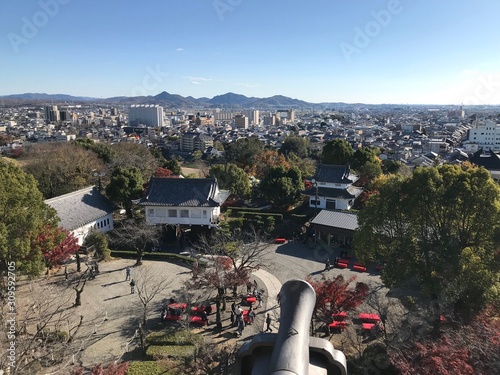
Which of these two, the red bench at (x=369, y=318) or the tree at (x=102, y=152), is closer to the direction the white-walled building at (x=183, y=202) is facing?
the red bench

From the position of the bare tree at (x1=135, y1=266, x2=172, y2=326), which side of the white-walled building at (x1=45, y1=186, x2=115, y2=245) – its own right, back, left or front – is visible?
front

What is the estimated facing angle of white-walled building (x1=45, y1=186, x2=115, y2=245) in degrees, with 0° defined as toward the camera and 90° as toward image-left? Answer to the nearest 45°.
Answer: approximately 315°

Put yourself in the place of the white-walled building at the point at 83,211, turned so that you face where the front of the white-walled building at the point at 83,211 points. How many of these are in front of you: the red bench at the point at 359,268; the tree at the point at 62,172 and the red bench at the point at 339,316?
2

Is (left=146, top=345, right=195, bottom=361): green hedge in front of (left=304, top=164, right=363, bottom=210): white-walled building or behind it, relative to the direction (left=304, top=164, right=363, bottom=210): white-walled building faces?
in front

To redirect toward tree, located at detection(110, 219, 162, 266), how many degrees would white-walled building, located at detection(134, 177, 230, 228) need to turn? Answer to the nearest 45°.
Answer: approximately 45° to its right

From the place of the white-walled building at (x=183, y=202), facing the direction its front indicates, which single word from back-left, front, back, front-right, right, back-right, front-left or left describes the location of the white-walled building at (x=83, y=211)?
right

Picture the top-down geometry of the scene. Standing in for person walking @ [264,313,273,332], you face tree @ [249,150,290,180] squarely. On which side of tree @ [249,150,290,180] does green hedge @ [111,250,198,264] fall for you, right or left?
left

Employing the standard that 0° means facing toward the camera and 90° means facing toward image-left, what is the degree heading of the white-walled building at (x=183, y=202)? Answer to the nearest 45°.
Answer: approximately 0°

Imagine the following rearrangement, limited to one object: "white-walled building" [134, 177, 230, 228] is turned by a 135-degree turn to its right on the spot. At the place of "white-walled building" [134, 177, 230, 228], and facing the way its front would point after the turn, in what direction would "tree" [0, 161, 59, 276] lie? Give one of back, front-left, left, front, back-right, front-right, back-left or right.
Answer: left

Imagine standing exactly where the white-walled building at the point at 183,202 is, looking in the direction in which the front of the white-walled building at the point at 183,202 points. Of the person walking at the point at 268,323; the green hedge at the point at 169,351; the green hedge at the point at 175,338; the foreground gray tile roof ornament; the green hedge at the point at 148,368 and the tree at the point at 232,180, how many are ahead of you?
5

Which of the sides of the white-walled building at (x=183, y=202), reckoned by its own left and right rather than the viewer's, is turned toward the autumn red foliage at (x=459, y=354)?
front

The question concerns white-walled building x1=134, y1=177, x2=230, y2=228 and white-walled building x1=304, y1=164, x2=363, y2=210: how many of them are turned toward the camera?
2

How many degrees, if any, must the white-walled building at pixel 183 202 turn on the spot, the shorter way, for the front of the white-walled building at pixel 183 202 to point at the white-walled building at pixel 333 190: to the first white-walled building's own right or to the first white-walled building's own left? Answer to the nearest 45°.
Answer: approximately 90° to the first white-walled building's own left

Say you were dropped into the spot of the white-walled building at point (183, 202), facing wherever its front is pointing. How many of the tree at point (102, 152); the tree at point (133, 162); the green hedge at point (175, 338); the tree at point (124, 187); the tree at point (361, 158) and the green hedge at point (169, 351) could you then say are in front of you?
2

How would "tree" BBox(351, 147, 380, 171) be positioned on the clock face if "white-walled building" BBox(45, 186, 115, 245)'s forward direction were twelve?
The tree is roughly at 10 o'clock from the white-walled building.
